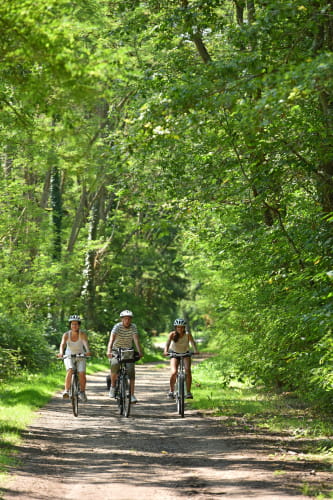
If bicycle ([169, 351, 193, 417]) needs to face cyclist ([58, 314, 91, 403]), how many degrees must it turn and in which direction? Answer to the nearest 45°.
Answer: approximately 90° to its right

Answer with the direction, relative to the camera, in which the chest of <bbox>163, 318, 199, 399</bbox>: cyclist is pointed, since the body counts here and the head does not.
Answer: toward the camera

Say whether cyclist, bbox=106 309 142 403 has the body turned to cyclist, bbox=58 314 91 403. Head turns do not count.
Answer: no

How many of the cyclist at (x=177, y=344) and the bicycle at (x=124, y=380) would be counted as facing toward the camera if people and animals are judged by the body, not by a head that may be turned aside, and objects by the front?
2

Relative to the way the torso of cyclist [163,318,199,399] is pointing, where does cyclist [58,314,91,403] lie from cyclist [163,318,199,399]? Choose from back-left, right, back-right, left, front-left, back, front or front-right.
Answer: right

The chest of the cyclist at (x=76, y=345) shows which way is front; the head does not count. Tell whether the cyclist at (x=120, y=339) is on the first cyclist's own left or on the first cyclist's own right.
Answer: on the first cyclist's own left

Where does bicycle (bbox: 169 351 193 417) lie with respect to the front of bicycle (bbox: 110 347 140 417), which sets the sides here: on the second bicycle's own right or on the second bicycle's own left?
on the second bicycle's own left

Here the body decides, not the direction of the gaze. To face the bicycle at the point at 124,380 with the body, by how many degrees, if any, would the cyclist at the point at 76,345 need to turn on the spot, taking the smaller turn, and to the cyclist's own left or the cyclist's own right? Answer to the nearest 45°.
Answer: approximately 90° to the cyclist's own left

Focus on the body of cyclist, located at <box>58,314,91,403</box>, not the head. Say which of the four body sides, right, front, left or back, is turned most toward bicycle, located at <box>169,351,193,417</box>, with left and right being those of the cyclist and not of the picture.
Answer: left

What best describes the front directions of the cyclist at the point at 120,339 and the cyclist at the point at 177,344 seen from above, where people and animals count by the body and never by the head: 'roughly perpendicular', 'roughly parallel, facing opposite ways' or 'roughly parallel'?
roughly parallel

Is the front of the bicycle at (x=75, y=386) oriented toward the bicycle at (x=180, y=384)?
no

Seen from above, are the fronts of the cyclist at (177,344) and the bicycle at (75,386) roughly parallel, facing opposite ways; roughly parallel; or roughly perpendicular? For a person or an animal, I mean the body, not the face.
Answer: roughly parallel

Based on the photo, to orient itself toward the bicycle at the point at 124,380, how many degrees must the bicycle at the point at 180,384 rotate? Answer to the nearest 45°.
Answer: approximately 90° to its right

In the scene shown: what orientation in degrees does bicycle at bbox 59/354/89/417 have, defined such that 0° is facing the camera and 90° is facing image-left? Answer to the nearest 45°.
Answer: approximately 0°

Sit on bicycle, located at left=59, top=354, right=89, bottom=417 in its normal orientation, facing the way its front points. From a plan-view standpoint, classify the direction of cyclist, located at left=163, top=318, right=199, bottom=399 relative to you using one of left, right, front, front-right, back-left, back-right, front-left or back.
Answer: left

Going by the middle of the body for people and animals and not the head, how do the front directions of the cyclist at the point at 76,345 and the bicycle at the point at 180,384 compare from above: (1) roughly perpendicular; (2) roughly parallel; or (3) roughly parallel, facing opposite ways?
roughly parallel

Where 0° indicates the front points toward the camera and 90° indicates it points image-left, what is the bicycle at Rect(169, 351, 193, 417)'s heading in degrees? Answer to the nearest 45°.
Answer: approximately 0°

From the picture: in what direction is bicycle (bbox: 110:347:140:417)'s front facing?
toward the camera

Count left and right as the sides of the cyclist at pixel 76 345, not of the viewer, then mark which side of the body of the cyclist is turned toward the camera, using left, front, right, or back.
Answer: front
